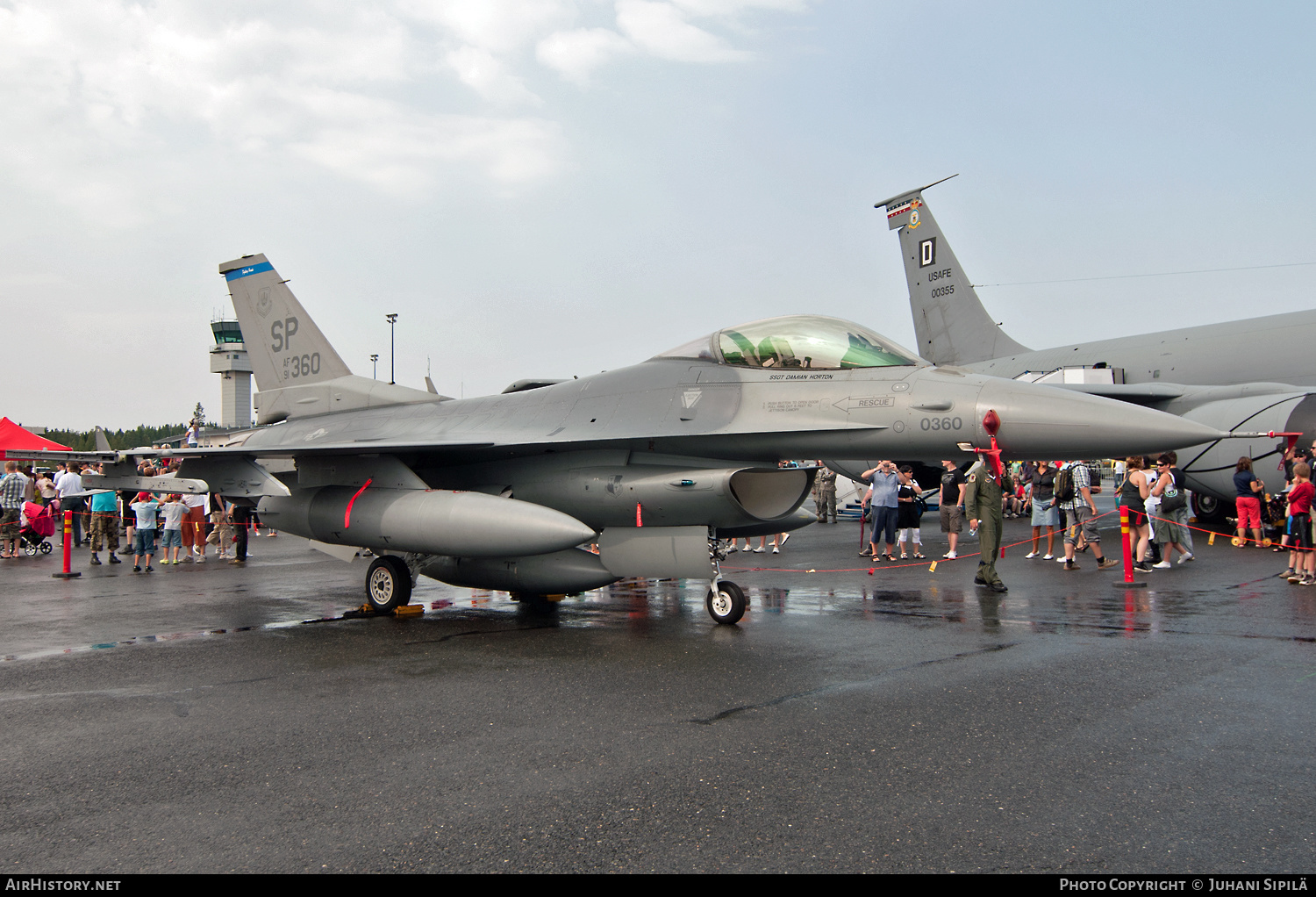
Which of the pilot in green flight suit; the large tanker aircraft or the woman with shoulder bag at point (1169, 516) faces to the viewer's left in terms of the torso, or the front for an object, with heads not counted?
the woman with shoulder bag

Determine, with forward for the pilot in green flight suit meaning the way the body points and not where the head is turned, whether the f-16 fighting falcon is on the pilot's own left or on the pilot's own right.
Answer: on the pilot's own right

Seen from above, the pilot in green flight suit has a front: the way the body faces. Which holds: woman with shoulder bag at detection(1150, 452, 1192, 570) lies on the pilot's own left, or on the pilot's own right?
on the pilot's own left

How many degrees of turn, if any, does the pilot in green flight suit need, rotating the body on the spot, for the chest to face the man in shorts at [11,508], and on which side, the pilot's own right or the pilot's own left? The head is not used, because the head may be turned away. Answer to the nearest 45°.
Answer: approximately 135° to the pilot's own right

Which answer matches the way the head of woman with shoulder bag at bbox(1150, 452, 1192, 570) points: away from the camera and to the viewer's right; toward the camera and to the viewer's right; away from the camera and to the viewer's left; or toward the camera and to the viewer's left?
toward the camera and to the viewer's left

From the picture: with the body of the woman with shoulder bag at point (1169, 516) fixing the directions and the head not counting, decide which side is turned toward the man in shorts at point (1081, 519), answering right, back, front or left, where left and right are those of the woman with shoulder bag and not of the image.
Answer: front

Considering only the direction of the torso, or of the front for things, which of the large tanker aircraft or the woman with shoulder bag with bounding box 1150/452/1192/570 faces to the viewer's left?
the woman with shoulder bag

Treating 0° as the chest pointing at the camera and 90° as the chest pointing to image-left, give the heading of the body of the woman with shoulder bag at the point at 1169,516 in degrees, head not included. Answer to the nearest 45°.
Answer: approximately 90°
